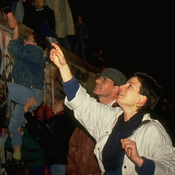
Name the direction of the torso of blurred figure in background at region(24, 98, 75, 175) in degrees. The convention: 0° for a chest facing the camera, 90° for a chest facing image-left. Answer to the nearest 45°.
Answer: approximately 135°

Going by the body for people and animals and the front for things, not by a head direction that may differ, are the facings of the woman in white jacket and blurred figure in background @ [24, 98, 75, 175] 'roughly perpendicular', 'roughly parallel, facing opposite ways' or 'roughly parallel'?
roughly perpendicular

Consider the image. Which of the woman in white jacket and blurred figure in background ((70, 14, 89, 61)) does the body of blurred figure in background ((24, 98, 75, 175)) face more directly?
the blurred figure in background

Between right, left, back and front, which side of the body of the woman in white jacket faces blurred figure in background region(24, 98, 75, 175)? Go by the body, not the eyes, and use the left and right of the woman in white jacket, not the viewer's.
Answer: right

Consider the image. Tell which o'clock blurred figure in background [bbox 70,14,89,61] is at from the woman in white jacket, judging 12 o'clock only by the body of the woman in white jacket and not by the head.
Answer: The blurred figure in background is roughly at 4 o'clock from the woman in white jacket.

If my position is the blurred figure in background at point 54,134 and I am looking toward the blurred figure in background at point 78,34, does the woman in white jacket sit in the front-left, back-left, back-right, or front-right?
back-right

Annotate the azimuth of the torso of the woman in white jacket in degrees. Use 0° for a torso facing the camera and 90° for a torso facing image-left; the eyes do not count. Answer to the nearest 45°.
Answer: approximately 45°

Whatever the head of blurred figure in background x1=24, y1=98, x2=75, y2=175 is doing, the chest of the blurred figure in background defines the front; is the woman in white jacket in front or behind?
behind

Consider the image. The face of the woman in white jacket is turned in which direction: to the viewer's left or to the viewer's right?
to the viewer's left

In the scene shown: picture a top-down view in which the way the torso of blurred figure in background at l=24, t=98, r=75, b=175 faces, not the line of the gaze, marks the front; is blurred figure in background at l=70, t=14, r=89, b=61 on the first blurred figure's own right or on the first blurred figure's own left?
on the first blurred figure's own right
